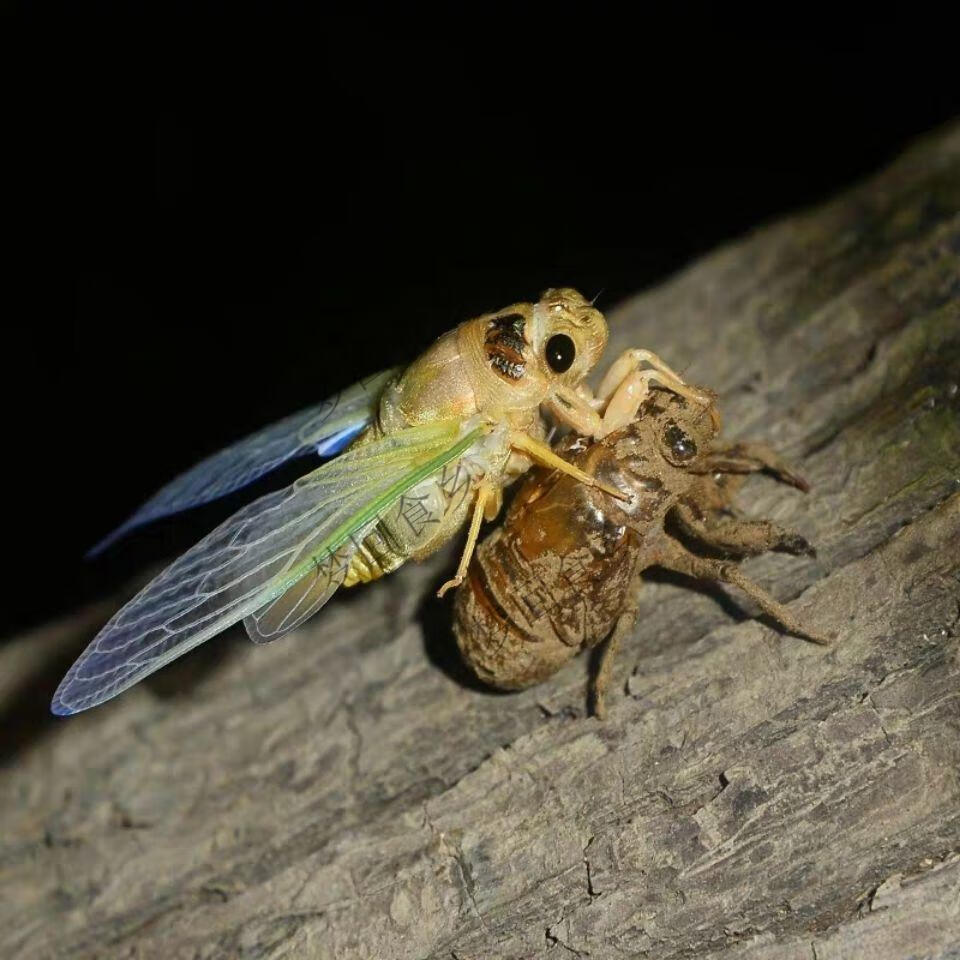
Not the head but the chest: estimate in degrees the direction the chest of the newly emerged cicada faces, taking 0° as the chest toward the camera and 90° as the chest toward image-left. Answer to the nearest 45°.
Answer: approximately 270°

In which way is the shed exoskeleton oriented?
to the viewer's right
